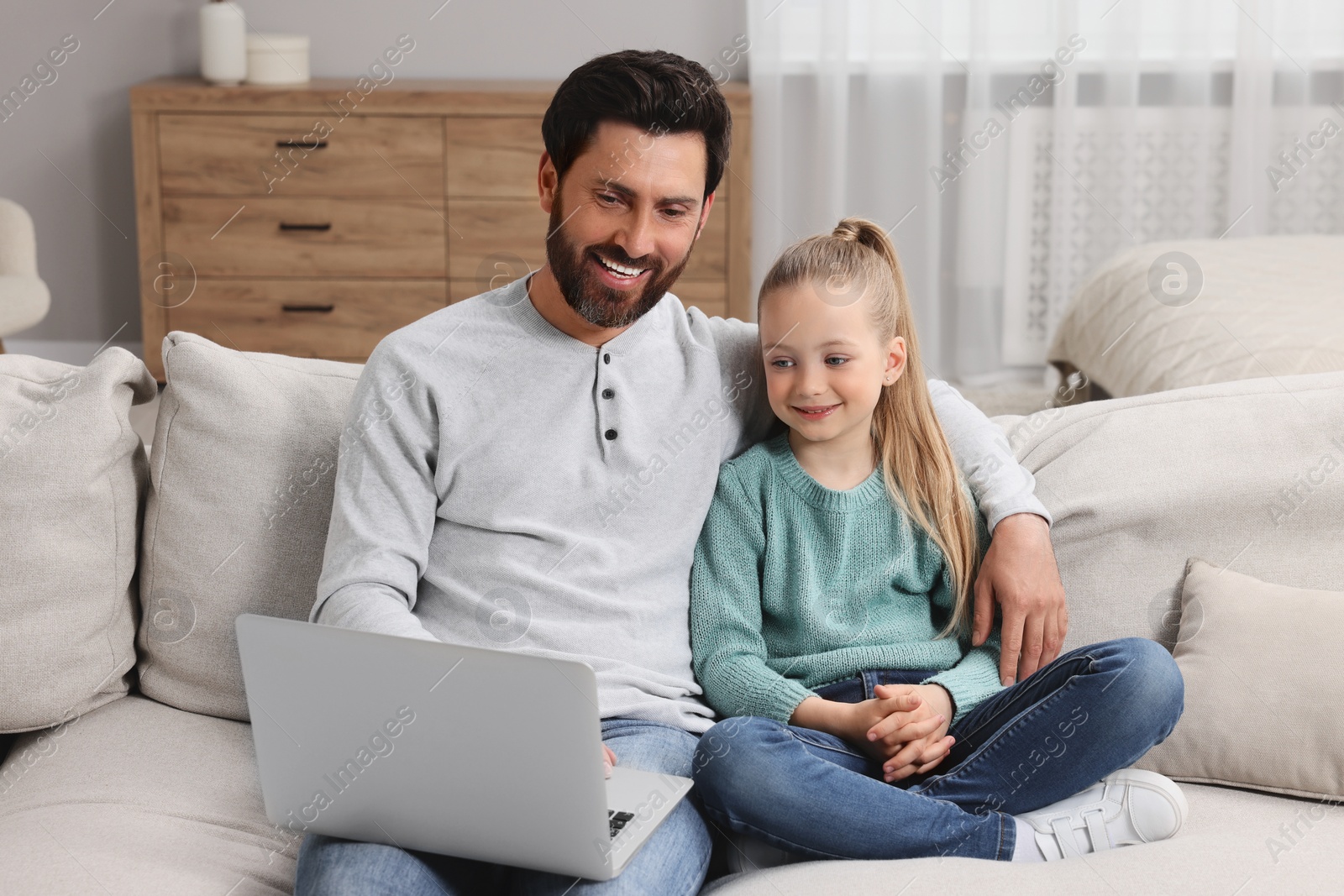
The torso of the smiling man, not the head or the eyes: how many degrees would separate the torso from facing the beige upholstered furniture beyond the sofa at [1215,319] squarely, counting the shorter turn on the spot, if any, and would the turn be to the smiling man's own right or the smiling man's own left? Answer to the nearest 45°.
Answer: approximately 135° to the smiling man's own left

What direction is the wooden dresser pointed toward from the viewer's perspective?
toward the camera

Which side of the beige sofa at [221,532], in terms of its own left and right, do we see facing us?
front

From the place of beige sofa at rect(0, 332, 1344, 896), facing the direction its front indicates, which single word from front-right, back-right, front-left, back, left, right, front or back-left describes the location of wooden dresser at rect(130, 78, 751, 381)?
back

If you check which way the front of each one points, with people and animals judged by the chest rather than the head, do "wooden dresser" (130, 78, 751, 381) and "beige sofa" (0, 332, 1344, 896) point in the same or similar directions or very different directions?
same or similar directions

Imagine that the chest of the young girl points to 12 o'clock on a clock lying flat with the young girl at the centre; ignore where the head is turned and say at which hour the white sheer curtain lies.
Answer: The white sheer curtain is roughly at 6 o'clock from the young girl.

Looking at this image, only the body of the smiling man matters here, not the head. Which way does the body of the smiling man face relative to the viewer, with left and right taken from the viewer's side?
facing the viewer
